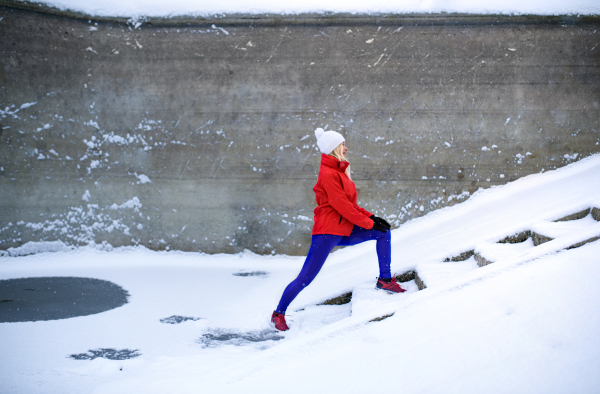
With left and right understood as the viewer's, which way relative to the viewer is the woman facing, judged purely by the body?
facing to the right of the viewer
